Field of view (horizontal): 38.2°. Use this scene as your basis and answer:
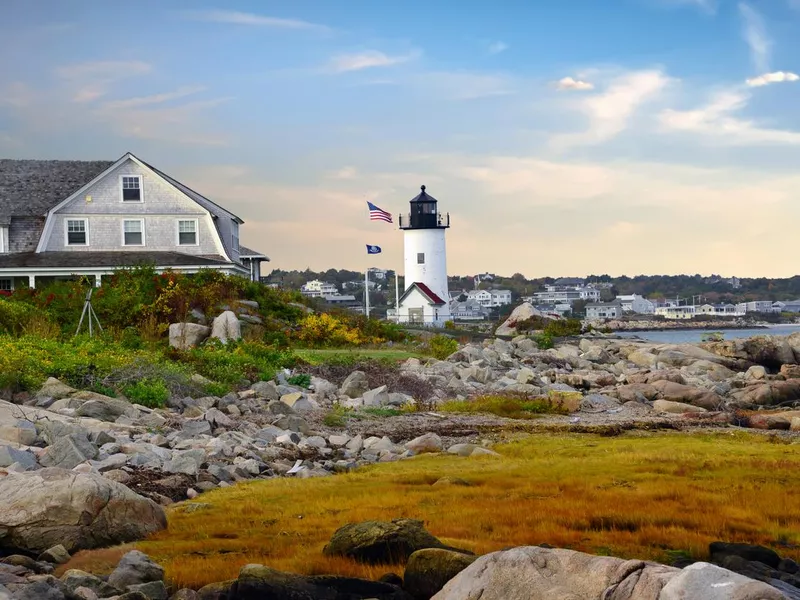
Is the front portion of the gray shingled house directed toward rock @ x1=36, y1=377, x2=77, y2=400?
yes

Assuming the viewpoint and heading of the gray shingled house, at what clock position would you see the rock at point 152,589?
The rock is roughly at 12 o'clock from the gray shingled house.

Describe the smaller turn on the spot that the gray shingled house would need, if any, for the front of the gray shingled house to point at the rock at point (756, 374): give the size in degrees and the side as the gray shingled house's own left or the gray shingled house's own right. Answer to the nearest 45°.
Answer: approximately 45° to the gray shingled house's own left

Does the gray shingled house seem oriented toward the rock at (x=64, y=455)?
yes

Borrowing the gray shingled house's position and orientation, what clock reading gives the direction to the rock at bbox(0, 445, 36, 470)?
The rock is roughly at 12 o'clock from the gray shingled house.

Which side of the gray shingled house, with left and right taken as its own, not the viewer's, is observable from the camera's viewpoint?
front

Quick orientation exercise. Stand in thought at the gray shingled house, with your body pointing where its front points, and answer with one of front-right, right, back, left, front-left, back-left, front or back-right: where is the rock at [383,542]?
front

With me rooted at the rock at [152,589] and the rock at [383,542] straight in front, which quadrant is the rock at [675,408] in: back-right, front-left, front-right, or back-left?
front-left

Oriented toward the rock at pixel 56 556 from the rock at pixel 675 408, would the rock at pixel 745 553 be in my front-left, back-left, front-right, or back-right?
front-left

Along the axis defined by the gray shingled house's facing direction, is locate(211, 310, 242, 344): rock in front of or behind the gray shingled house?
in front

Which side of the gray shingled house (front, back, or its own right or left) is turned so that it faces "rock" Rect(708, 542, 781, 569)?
front

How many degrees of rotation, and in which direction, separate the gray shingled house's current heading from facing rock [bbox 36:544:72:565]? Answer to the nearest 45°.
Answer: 0° — it already faces it

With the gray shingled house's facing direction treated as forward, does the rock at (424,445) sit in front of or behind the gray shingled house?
in front

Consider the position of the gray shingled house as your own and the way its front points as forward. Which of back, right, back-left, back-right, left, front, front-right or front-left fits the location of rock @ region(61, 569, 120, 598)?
front

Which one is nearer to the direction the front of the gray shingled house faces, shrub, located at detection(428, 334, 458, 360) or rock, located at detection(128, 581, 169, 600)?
the rock

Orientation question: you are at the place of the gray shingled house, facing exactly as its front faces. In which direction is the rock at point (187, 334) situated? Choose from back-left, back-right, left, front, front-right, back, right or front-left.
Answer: front

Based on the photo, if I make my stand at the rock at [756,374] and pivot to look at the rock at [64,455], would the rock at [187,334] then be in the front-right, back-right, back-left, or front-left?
front-right

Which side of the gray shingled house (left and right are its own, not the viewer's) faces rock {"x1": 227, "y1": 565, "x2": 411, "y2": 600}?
front

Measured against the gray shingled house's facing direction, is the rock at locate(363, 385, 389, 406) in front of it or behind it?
in front
